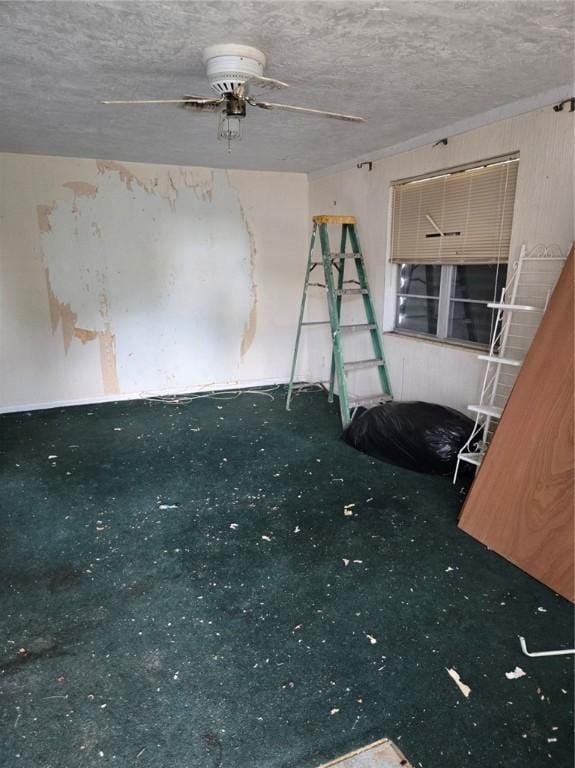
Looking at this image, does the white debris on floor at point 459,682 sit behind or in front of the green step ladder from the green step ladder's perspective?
in front

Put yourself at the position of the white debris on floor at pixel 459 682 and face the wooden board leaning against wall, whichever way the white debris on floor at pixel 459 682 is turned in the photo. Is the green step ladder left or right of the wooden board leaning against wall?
left

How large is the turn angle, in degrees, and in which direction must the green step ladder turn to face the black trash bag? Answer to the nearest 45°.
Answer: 0° — it already faces it

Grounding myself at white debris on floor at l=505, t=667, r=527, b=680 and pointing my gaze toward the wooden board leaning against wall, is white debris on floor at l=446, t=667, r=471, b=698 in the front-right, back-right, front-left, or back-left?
back-left

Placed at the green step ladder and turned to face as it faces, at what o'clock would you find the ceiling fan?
The ceiling fan is roughly at 2 o'clock from the green step ladder.

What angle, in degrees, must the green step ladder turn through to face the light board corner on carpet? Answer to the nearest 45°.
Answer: approximately 45° to its right

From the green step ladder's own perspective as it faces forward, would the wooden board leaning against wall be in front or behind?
in front

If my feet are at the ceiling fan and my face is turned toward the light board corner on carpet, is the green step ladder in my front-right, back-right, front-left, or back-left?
back-left

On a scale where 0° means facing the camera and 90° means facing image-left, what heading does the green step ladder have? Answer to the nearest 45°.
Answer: approximately 315°
